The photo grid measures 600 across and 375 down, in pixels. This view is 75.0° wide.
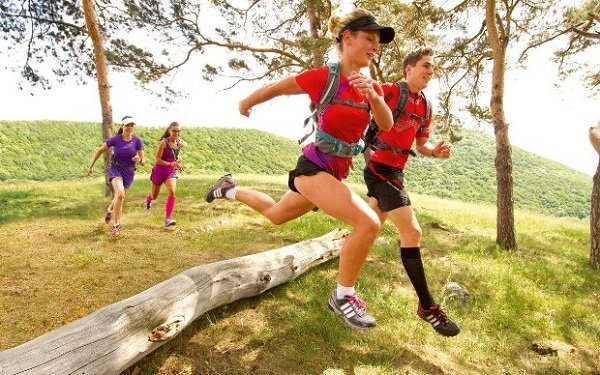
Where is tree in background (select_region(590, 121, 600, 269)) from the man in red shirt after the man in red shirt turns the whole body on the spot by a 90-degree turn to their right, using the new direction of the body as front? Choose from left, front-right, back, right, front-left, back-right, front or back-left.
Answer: back

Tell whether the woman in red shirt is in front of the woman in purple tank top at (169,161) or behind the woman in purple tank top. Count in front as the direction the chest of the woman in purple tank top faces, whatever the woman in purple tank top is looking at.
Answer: in front

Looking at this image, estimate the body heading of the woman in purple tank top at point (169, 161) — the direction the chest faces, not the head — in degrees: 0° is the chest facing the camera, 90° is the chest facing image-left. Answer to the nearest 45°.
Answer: approximately 315°

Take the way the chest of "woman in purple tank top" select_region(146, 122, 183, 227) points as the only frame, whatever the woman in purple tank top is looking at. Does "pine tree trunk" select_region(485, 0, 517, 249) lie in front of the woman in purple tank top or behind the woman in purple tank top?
in front

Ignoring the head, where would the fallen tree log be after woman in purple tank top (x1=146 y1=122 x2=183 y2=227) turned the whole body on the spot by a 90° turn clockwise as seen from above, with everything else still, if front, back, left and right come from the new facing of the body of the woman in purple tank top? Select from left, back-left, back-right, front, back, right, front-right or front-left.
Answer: front-left

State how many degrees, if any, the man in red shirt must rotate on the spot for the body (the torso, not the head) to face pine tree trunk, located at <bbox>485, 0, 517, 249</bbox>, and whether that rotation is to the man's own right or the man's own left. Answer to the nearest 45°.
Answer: approximately 135° to the man's own left
